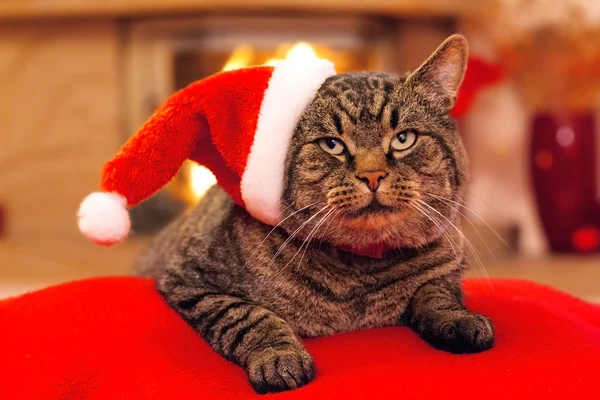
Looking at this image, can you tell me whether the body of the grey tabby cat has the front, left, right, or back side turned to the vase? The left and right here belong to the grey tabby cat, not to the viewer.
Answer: left

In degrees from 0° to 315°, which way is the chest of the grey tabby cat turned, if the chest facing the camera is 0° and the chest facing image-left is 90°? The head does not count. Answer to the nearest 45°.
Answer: approximately 315°

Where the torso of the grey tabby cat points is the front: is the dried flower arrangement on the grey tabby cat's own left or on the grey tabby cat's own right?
on the grey tabby cat's own left
